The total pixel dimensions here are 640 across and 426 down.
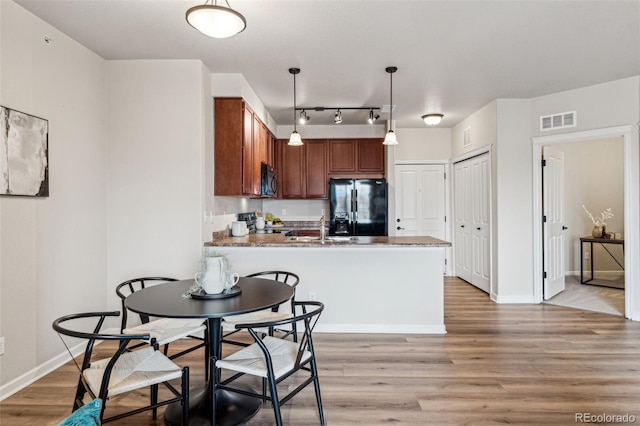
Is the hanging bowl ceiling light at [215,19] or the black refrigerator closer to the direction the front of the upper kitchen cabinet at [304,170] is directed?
the hanging bowl ceiling light

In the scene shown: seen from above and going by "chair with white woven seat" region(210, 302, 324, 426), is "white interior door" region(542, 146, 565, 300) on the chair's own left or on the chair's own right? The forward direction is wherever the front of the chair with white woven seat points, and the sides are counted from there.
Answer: on the chair's own right

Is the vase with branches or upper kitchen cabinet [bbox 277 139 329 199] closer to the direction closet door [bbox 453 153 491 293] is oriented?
the upper kitchen cabinet

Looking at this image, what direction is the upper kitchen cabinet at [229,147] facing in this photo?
to the viewer's right

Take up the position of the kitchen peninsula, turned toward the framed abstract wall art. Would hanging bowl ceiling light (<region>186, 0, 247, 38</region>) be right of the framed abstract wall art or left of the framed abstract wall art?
left
